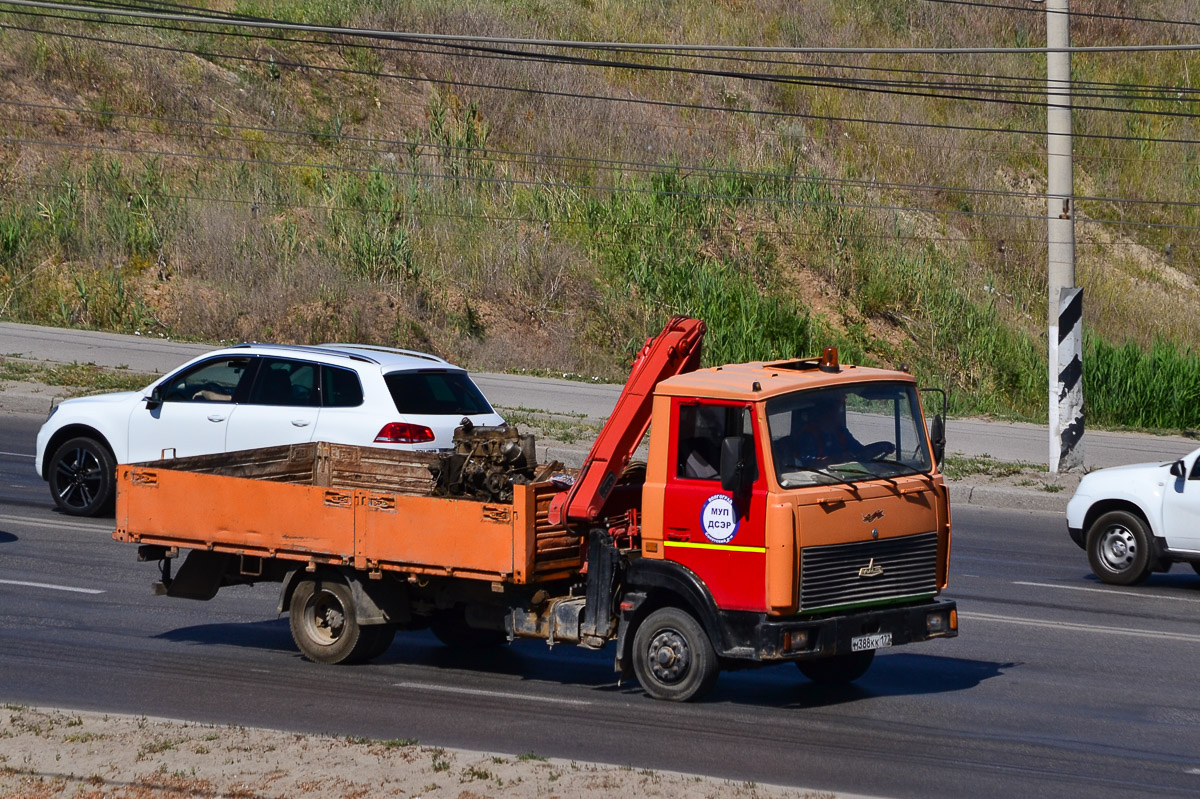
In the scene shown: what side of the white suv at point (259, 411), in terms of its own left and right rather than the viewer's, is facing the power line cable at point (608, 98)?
right

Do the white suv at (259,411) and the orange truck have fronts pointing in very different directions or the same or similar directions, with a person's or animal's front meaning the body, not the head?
very different directions

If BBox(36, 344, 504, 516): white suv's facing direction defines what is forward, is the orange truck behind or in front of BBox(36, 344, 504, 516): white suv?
behind

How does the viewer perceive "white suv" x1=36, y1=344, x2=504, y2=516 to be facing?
facing away from the viewer and to the left of the viewer

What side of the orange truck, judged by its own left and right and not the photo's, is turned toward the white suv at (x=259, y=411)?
back

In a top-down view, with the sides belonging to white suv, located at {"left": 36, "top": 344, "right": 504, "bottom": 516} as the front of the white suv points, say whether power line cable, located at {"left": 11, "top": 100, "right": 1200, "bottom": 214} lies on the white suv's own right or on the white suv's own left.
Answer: on the white suv's own right

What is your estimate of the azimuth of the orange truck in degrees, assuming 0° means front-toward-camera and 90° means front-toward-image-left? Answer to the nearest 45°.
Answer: approximately 315°
